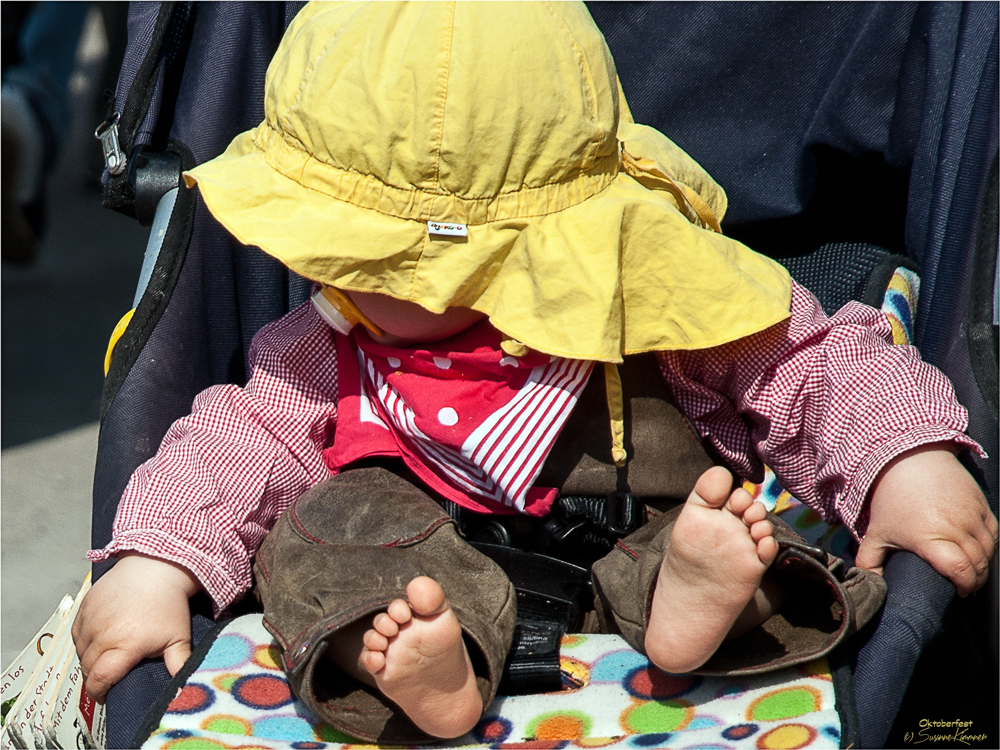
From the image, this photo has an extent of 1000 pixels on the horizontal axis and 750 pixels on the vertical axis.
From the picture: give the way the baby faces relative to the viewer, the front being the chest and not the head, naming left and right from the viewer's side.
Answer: facing the viewer

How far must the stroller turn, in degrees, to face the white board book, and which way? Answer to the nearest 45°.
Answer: approximately 45° to its right

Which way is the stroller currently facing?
toward the camera

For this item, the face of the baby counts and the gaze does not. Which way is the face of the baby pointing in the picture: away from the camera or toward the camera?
toward the camera
